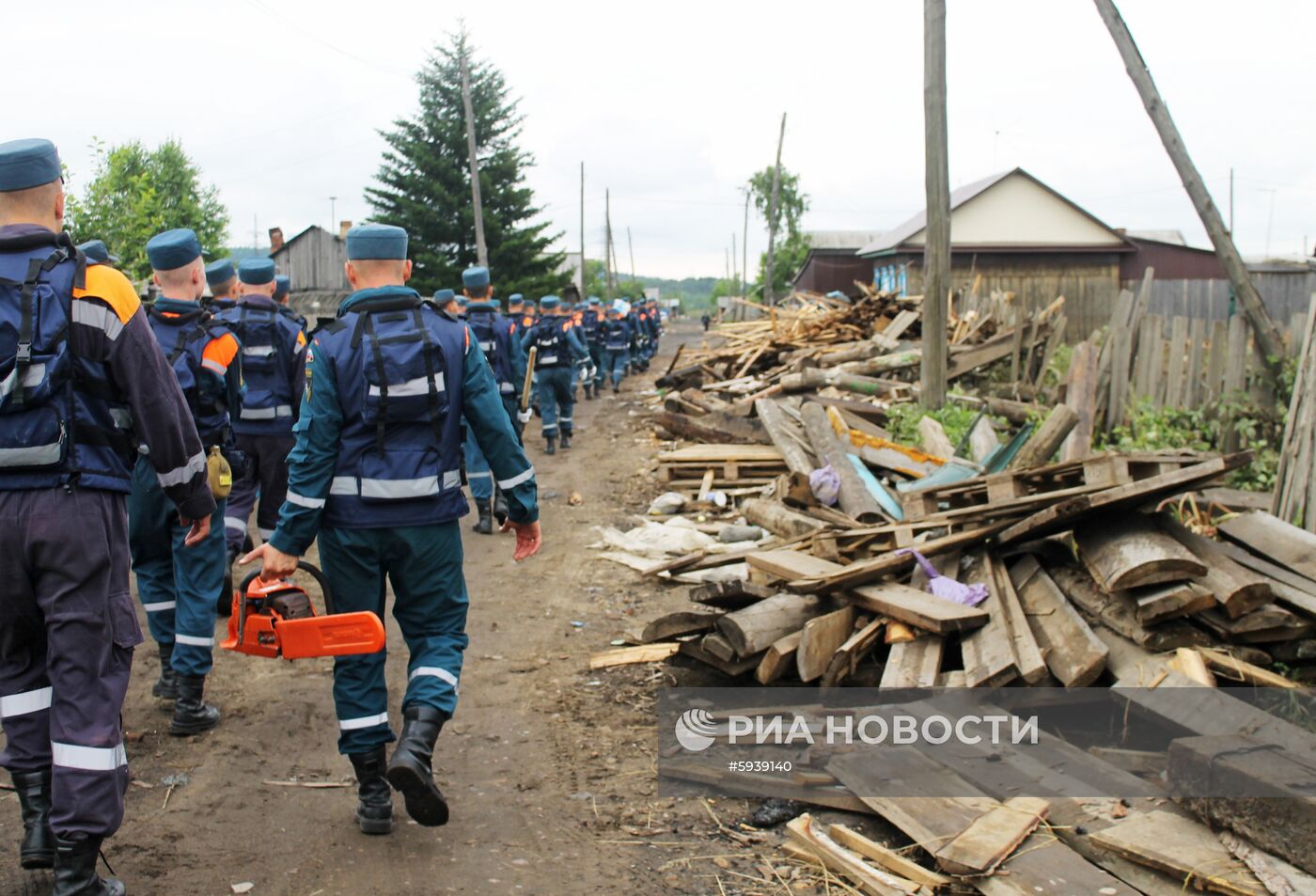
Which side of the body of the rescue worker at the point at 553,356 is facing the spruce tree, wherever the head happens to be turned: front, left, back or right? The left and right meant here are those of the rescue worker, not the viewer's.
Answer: front

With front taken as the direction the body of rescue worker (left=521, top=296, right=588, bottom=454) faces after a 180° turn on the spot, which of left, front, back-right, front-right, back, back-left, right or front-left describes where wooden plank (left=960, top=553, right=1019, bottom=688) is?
front

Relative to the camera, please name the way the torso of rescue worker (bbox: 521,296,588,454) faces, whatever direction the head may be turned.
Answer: away from the camera

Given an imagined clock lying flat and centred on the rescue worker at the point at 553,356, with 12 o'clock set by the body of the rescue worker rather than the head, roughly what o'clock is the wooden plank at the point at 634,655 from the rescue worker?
The wooden plank is roughly at 6 o'clock from the rescue worker.

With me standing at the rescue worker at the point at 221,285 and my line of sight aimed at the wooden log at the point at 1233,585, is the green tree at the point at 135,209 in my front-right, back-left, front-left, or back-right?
back-left

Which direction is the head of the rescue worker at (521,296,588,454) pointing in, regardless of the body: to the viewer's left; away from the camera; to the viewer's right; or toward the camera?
away from the camera

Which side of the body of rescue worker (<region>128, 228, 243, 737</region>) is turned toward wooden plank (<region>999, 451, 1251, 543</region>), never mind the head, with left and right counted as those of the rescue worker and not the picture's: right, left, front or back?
right

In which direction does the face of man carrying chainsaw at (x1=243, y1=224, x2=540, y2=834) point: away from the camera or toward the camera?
away from the camera

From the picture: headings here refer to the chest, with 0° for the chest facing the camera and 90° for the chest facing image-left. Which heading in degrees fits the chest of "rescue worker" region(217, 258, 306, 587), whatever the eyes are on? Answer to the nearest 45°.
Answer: approximately 180°

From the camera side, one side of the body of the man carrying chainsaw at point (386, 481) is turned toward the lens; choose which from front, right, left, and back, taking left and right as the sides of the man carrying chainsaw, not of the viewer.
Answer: back

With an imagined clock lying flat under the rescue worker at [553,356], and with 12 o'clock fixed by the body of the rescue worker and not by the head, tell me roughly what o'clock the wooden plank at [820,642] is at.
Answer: The wooden plank is roughly at 6 o'clock from the rescue worker.

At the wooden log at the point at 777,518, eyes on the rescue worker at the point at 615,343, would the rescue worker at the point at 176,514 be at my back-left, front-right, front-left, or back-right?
back-left

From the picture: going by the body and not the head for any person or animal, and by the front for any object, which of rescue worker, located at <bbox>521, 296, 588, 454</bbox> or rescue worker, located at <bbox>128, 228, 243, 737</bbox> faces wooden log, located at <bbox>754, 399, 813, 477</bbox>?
rescue worker, located at <bbox>128, 228, 243, 737</bbox>

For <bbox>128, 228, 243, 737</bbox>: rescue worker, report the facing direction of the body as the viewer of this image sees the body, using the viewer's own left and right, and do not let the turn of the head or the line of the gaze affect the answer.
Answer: facing away from the viewer and to the right of the viewer

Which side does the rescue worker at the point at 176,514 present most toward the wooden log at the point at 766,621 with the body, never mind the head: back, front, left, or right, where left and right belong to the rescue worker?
right

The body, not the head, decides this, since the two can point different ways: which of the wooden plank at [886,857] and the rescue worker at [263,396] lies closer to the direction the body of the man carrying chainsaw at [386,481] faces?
the rescue worker

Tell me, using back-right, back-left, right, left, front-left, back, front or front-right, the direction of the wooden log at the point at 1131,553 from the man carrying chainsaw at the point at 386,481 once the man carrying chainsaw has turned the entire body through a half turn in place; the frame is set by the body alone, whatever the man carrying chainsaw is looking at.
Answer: left
